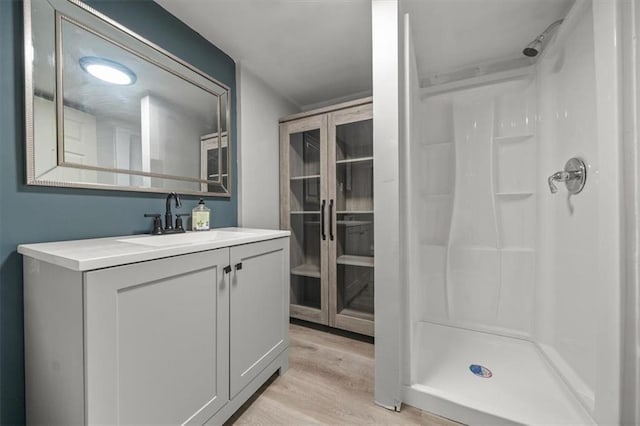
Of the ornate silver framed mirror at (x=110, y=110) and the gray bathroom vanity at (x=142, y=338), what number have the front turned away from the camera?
0

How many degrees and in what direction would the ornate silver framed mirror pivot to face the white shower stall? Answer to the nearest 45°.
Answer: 0° — it already faces it

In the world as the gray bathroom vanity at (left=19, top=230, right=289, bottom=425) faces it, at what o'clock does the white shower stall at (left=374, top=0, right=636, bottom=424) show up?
The white shower stall is roughly at 11 o'clock from the gray bathroom vanity.

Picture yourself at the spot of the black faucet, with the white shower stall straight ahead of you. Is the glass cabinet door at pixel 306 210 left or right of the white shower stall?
left

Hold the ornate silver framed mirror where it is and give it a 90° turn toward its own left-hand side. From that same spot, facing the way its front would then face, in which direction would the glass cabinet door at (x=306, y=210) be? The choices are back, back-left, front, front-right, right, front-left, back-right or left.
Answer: front-right

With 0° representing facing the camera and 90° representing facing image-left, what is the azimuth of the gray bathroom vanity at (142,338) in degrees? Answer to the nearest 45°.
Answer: approximately 315°

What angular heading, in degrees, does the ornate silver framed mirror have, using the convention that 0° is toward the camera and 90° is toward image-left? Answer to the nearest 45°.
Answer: approximately 315°

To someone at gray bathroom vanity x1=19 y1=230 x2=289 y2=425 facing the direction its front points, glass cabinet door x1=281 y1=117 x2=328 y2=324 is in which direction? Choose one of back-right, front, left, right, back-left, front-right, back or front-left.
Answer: left
